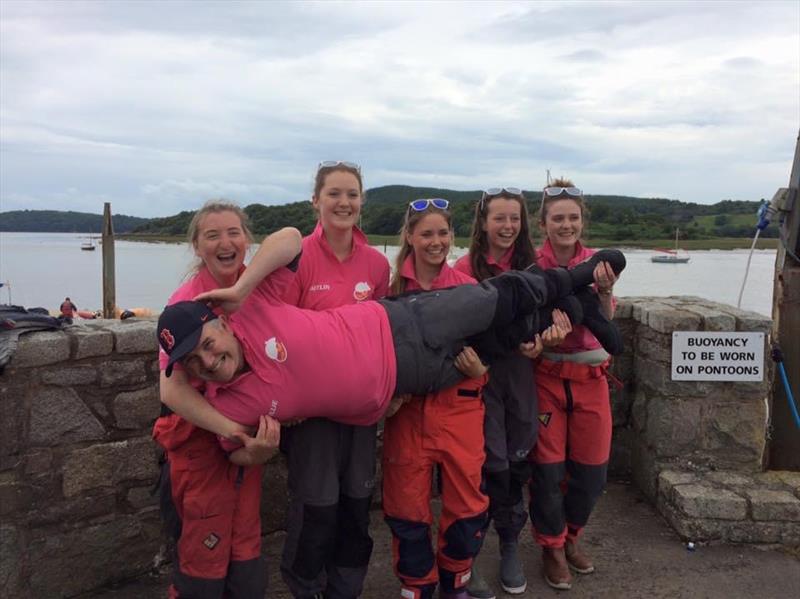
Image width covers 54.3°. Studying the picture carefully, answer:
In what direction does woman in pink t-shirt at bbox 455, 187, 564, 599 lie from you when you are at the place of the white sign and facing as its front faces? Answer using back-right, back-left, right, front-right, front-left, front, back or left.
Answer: front-right

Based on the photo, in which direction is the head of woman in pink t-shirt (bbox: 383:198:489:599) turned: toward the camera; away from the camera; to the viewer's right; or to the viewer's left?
toward the camera

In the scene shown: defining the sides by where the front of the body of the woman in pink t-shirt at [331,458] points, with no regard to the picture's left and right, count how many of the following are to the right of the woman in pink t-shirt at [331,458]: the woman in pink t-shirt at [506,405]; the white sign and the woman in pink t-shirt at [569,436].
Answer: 0

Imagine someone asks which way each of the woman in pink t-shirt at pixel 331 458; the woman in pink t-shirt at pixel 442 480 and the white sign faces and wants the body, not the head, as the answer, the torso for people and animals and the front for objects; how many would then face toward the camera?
3

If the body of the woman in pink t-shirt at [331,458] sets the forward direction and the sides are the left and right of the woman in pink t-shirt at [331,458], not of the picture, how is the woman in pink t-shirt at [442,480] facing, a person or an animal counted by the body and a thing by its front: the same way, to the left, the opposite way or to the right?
the same way

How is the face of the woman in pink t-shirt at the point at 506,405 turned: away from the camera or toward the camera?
toward the camera

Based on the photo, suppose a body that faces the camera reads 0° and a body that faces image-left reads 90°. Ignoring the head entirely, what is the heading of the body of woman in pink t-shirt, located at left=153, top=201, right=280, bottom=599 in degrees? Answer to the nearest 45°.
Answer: approximately 315°

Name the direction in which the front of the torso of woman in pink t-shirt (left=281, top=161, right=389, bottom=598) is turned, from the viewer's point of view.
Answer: toward the camera

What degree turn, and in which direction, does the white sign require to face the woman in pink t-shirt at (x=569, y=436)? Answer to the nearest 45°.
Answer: approximately 45° to its right

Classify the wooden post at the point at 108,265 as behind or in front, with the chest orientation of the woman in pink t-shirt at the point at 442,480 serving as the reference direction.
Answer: behind

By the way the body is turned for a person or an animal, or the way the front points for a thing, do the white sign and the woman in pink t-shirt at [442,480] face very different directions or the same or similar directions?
same or similar directions

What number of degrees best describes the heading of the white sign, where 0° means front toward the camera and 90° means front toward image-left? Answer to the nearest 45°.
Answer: approximately 0°

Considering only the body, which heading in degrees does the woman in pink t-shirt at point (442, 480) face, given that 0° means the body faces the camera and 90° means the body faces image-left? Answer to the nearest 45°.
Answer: approximately 0°

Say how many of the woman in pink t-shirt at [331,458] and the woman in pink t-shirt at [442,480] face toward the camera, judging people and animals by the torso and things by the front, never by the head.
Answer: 2

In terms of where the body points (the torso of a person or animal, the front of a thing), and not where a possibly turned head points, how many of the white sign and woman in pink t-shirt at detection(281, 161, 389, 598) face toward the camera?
2

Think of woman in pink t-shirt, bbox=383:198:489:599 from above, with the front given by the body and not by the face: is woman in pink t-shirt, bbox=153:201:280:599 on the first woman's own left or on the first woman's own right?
on the first woman's own right

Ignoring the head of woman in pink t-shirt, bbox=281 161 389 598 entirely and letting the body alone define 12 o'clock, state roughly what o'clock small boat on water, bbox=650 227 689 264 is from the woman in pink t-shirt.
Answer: The small boat on water is roughly at 7 o'clock from the woman in pink t-shirt.

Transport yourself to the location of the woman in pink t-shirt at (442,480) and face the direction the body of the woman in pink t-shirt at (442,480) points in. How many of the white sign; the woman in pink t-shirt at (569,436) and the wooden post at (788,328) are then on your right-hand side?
0

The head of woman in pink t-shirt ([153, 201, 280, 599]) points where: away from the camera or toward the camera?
toward the camera
